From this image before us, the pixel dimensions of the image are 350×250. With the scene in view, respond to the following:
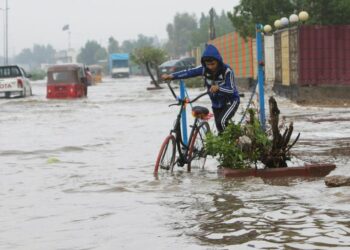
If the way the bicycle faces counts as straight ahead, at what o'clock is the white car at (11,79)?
The white car is roughly at 4 o'clock from the bicycle.

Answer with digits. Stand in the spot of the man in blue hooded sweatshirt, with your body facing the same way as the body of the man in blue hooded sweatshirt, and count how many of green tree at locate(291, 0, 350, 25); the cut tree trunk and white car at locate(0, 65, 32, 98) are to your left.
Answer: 1

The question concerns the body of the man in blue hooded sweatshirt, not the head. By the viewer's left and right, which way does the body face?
facing the viewer and to the left of the viewer

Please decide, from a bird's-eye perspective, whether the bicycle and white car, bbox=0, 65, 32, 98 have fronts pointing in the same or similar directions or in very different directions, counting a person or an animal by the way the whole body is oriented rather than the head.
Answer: very different directions

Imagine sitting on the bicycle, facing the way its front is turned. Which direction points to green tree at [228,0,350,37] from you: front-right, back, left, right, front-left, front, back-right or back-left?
back-right
